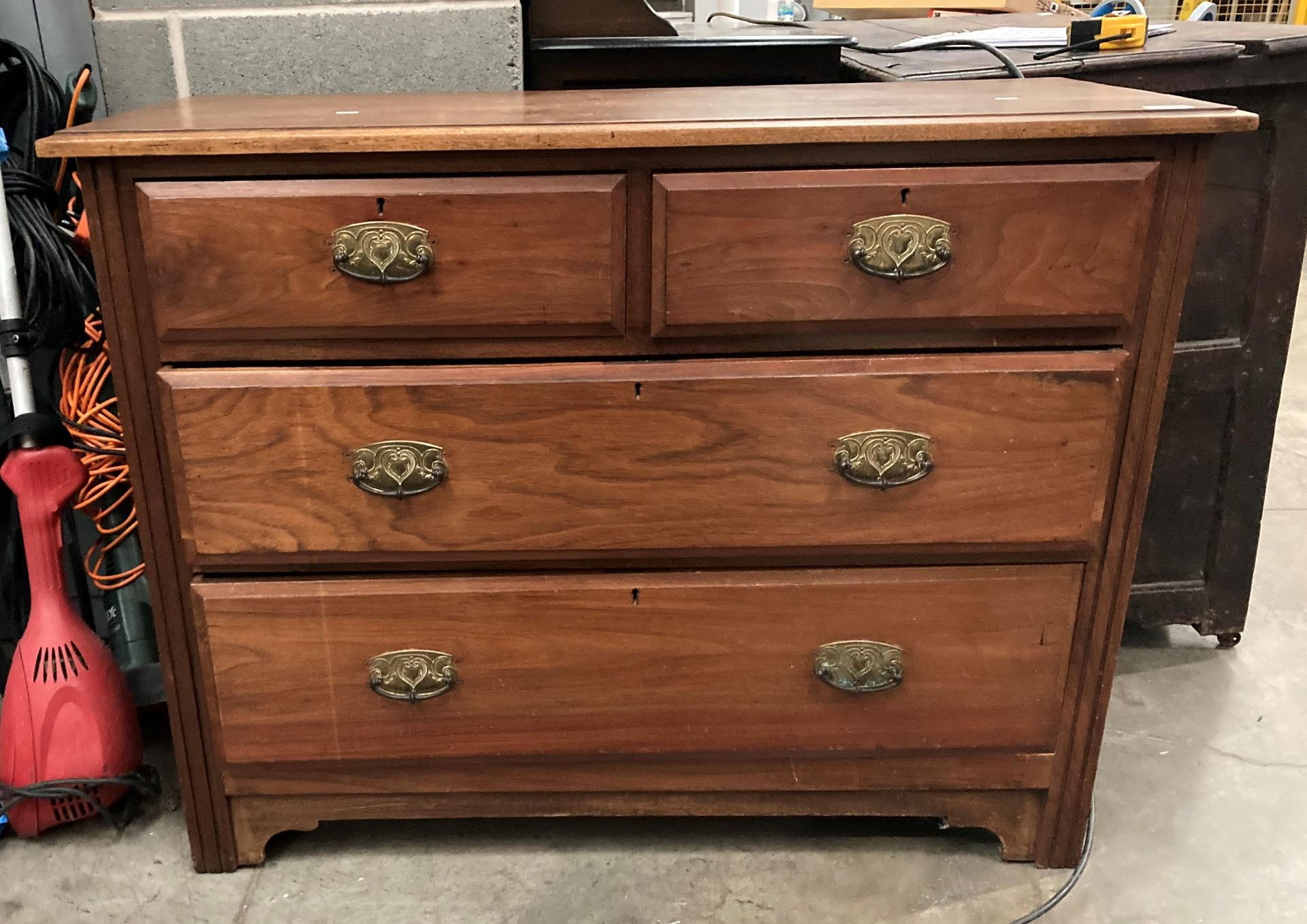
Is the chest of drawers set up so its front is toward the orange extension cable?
no

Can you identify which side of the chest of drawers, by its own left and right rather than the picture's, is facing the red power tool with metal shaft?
right

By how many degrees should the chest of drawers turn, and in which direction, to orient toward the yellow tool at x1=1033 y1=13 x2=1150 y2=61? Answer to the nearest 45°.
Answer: approximately 135° to its left

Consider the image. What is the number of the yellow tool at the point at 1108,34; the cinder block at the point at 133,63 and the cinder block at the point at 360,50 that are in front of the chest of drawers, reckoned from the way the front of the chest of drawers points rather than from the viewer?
0

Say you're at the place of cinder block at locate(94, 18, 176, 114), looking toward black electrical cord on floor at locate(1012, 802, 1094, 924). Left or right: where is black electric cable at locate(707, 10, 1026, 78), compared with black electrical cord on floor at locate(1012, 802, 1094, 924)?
left

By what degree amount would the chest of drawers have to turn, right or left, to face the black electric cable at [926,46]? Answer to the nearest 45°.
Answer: approximately 135° to its left

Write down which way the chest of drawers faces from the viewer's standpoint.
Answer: facing the viewer

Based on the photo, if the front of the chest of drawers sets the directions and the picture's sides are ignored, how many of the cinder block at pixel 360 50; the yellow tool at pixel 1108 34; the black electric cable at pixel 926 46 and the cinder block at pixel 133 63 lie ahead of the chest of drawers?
0

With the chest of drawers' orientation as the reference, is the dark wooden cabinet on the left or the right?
on its left

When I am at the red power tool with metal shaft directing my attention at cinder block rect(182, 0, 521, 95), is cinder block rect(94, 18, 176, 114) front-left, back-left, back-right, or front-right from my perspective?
front-left

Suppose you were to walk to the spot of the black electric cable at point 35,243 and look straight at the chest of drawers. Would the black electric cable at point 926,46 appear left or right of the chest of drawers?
left

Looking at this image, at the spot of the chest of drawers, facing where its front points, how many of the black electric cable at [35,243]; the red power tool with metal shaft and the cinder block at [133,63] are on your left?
0
